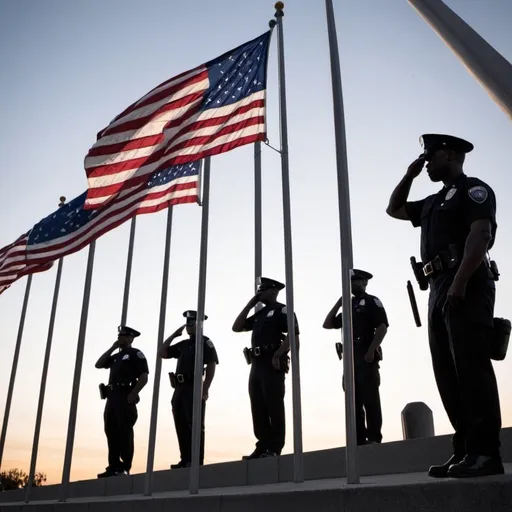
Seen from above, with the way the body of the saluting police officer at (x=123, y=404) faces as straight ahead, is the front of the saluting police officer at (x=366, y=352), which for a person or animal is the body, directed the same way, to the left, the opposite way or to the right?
the same way

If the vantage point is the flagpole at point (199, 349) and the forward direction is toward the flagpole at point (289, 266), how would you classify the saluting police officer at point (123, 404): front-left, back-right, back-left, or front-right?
back-left

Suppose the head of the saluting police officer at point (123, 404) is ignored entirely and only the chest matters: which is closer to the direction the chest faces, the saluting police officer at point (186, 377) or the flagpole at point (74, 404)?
the flagpole

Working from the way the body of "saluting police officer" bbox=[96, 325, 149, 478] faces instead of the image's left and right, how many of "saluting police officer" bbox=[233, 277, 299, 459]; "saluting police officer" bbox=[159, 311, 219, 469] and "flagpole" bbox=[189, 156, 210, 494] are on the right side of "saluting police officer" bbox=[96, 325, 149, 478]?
0

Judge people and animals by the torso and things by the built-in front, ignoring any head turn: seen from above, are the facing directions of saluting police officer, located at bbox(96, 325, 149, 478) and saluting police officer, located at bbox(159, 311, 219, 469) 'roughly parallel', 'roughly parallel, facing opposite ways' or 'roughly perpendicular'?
roughly parallel

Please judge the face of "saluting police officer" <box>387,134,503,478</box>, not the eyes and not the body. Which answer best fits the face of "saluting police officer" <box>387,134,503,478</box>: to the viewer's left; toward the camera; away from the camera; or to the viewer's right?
to the viewer's left

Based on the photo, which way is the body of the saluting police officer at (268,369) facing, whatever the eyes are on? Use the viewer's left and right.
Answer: facing the viewer and to the left of the viewer

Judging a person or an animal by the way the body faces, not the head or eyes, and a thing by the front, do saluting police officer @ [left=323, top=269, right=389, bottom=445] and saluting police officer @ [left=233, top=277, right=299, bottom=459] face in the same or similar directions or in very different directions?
same or similar directions

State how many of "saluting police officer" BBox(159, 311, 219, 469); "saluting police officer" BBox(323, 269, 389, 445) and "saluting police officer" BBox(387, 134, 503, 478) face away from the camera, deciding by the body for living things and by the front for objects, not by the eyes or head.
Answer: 0

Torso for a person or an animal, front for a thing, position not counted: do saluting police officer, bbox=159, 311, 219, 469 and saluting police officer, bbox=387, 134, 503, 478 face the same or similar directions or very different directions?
same or similar directions

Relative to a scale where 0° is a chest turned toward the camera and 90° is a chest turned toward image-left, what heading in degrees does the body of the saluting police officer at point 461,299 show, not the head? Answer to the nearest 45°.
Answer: approximately 45°

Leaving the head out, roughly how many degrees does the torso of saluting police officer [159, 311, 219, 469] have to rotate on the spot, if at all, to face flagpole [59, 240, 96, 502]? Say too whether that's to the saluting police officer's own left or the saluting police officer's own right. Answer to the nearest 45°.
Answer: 0° — they already face it
